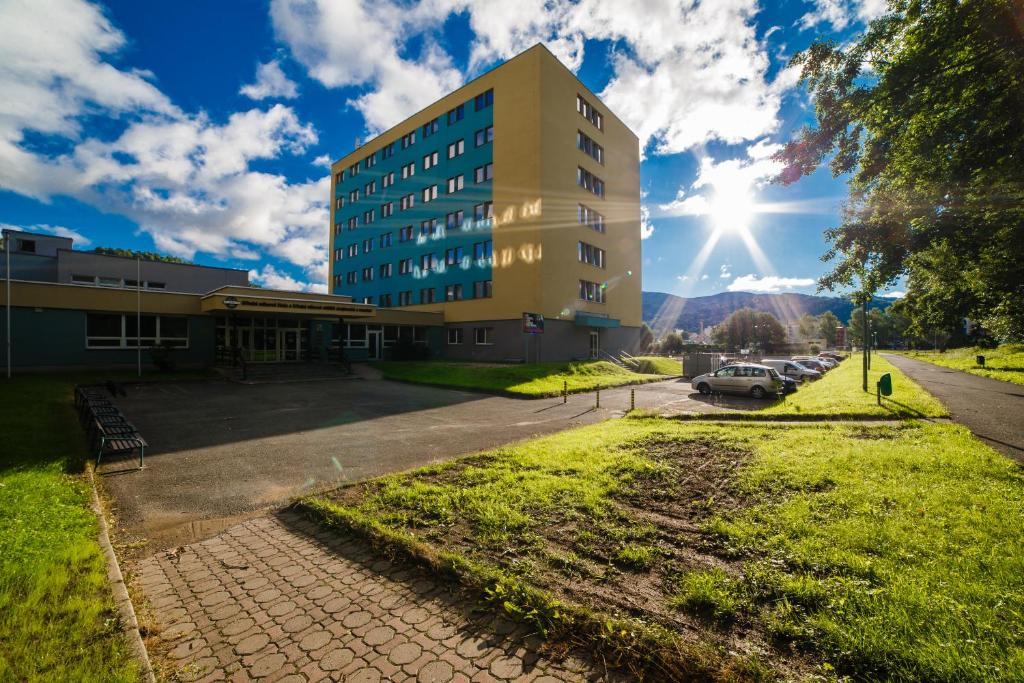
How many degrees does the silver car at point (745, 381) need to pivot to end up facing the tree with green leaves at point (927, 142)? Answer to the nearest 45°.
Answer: approximately 135° to its left

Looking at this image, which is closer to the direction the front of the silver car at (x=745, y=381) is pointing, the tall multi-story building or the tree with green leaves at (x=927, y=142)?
the tall multi-story building

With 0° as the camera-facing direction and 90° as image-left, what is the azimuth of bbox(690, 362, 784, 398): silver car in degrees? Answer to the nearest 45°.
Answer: approximately 90°
